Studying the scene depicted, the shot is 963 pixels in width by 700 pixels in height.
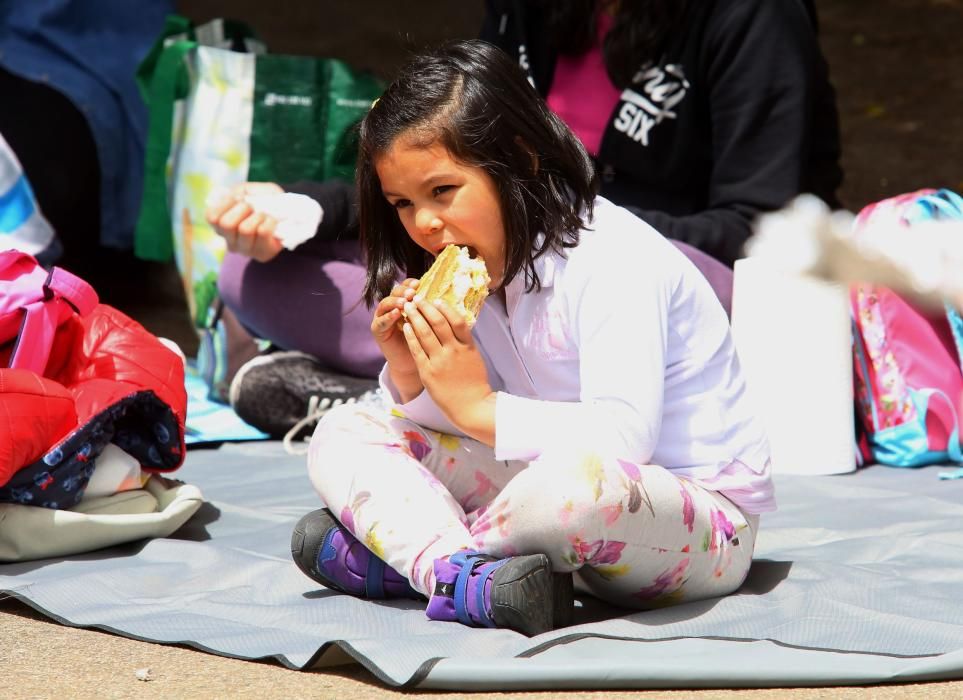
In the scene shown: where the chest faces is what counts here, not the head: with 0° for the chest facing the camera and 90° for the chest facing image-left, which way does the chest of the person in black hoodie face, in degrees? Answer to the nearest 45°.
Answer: approximately 45°

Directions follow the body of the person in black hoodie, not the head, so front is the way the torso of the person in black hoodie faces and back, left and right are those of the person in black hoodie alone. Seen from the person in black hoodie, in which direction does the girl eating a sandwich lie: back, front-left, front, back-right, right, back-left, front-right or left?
front-left

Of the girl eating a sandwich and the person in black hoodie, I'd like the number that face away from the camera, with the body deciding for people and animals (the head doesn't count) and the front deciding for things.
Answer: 0

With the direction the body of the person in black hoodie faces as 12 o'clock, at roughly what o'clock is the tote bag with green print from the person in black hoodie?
The tote bag with green print is roughly at 2 o'clock from the person in black hoodie.

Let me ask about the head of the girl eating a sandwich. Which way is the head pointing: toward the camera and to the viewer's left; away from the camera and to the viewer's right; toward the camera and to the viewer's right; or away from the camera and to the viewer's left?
toward the camera and to the viewer's left

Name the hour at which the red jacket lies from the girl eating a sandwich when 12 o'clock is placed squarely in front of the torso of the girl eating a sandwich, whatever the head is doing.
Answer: The red jacket is roughly at 2 o'clock from the girl eating a sandwich.

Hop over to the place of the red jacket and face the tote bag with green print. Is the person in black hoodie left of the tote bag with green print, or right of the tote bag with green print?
right

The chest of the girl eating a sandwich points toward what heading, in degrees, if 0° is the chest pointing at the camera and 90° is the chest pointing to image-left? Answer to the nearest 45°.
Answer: approximately 45°
